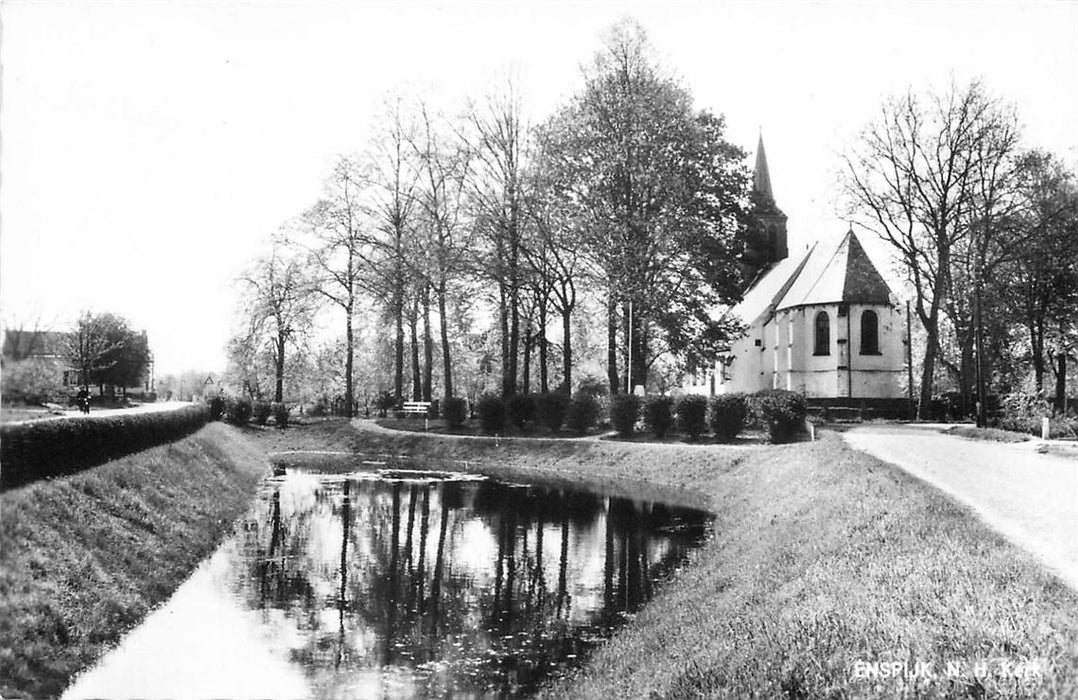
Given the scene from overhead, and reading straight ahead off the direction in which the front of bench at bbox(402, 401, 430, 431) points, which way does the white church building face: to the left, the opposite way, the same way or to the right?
the opposite way

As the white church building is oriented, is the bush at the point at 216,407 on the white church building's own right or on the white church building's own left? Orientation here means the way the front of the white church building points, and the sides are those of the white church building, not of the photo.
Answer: on the white church building's own left

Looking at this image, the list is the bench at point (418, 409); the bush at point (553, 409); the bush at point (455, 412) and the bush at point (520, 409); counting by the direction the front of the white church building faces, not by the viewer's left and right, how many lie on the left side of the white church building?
4

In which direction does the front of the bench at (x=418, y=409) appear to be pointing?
toward the camera

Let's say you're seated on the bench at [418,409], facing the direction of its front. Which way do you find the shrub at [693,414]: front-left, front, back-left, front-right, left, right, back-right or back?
front-left

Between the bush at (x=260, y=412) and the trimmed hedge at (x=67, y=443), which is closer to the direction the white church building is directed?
the bush

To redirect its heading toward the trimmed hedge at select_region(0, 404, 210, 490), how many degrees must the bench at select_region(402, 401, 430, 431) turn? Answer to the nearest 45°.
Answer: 0° — it already faces it

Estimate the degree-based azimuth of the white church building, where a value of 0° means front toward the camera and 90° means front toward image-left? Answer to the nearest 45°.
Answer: approximately 135°

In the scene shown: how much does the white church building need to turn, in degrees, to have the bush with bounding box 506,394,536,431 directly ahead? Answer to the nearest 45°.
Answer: approximately 90° to its left

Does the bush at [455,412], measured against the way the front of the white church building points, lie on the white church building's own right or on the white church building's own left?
on the white church building's own left

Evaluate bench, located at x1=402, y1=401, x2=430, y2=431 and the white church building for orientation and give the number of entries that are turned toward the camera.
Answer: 1

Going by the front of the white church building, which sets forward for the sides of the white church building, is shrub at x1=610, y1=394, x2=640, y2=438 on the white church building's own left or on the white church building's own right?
on the white church building's own left
